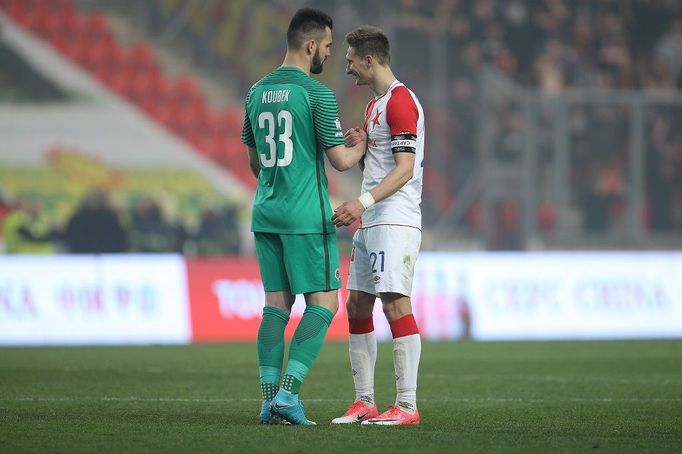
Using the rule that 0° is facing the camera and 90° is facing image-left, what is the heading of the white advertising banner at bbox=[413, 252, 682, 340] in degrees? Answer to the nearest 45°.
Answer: approximately 0°

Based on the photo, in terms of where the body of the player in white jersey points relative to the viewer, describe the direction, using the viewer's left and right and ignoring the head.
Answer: facing to the left of the viewer

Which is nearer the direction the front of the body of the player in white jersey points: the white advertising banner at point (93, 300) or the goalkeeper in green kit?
the goalkeeper in green kit

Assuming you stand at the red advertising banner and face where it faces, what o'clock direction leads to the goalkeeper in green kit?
The goalkeeper in green kit is roughly at 12 o'clock from the red advertising banner.

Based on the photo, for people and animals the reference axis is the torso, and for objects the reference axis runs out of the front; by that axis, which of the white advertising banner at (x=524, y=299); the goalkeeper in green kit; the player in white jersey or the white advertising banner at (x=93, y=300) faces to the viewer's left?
the player in white jersey

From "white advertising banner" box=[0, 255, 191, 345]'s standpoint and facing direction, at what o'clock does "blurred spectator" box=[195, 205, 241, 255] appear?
The blurred spectator is roughly at 7 o'clock from the white advertising banner.

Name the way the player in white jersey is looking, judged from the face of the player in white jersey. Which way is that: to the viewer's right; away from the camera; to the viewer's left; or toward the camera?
to the viewer's left

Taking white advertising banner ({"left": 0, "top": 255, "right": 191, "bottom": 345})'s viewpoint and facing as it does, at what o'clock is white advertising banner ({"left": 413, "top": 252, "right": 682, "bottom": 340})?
white advertising banner ({"left": 413, "top": 252, "right": 682, "bottom": 340}) is roughly at 9 o'clock from white advertising banner ({"left": 0, "top": 255, "right": 191, "bottom": 345}).

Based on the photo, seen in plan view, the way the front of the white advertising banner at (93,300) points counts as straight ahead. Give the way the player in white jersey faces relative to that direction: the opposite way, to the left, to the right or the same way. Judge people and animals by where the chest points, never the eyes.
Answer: to the right

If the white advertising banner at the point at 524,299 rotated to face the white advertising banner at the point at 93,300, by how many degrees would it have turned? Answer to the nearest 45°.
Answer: approximately 45° to its right

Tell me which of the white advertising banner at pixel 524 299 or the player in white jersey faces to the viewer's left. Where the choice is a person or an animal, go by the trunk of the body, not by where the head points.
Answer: the player in white jersey

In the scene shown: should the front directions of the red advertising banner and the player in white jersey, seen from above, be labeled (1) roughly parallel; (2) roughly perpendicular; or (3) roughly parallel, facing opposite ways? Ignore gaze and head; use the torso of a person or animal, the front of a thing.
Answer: roughly perpendicular
